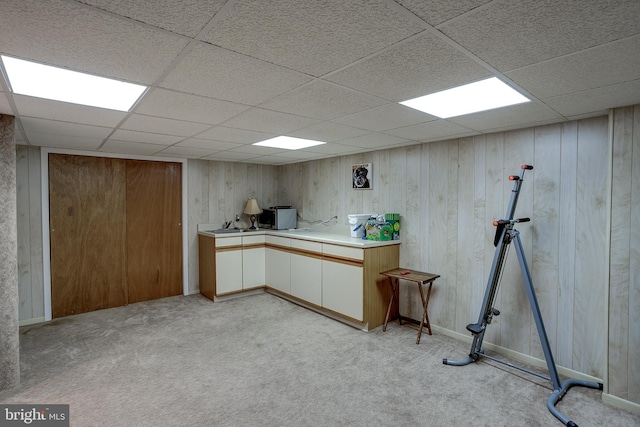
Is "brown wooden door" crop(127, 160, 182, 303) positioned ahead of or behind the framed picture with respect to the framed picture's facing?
ahead

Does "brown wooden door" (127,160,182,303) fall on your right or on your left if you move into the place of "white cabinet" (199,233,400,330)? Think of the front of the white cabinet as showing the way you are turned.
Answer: on your right

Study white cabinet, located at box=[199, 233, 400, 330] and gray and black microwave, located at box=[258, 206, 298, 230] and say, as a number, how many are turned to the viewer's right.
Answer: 0

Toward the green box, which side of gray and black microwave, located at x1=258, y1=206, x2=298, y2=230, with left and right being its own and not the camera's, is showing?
left

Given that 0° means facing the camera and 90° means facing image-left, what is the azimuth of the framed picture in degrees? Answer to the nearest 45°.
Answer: approximately 45°

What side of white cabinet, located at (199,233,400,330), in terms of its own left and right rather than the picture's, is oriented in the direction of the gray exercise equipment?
left

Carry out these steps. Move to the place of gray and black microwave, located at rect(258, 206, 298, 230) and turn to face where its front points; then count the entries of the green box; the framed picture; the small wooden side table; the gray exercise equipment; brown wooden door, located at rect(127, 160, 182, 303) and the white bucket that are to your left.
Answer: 5

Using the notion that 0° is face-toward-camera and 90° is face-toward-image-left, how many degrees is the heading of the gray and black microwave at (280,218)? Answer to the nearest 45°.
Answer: approximately 45°

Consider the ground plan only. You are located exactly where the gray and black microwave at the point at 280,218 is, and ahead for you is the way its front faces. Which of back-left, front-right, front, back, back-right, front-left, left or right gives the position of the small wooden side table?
left
